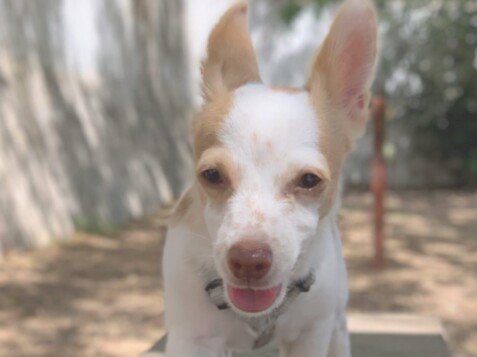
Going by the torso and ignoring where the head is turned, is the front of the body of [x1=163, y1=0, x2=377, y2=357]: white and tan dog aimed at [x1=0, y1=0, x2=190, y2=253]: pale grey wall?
no

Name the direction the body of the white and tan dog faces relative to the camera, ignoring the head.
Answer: toward the camera
